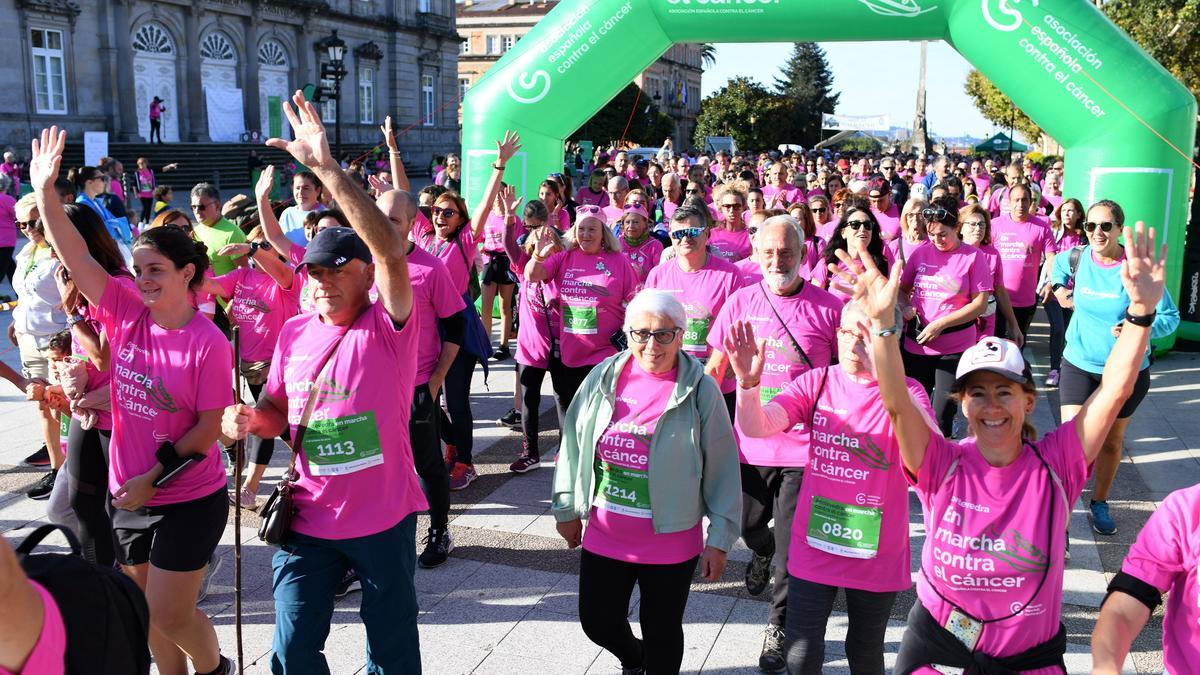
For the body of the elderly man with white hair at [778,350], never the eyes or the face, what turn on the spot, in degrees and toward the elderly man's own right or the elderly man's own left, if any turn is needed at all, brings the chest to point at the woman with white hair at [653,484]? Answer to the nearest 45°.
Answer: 0° — they already face them

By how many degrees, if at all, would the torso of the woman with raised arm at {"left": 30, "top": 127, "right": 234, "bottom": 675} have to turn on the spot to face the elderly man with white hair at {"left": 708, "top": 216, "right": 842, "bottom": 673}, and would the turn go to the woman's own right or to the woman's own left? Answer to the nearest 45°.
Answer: approximately 135° to the woman's own left

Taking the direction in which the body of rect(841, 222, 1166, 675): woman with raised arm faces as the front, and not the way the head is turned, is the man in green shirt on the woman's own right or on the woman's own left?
on the woman's own right

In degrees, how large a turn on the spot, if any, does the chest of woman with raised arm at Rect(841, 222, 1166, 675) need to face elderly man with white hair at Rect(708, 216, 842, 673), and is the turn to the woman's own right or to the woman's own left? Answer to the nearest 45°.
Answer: approximately 135° to the woman's own right

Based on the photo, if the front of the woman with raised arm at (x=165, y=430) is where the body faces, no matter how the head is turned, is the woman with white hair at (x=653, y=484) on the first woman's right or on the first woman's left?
on the first woman's left

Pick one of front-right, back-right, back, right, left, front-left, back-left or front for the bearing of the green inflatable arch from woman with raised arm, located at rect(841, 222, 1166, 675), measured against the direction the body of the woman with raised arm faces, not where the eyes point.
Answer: back

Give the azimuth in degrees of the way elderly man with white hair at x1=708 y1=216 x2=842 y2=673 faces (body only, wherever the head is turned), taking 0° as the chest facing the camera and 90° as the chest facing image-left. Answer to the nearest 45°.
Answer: approximately 0°

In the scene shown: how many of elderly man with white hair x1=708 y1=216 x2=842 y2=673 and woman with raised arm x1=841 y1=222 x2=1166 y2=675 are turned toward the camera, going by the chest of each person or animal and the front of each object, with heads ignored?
2

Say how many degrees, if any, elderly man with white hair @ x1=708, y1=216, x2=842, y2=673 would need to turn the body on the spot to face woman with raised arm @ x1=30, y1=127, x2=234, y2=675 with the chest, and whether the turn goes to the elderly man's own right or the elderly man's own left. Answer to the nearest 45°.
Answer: approximately 45° to the elderly man's own right

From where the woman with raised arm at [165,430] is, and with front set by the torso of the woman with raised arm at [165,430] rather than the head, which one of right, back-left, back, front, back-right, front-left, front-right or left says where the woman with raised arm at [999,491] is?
left

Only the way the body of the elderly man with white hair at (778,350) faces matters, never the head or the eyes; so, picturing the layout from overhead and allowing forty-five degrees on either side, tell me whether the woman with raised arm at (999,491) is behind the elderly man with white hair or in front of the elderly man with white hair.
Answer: in front
